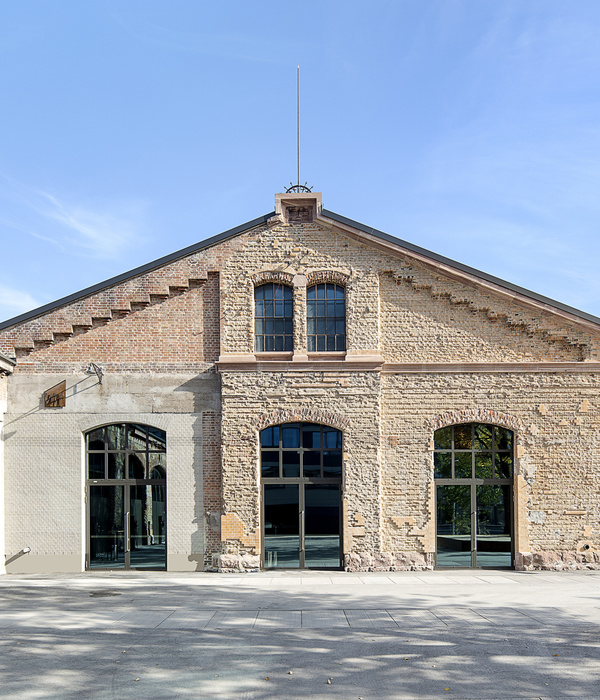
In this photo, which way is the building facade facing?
toward the camera
